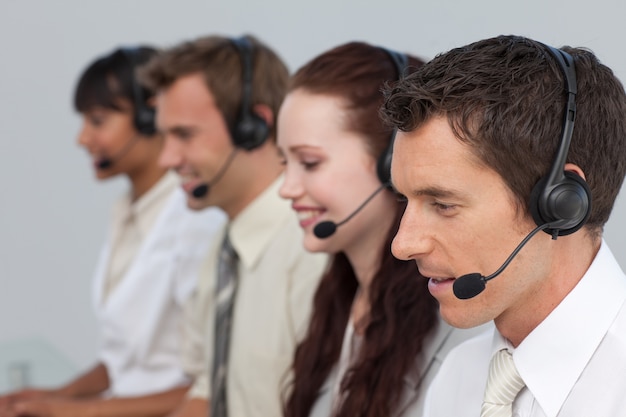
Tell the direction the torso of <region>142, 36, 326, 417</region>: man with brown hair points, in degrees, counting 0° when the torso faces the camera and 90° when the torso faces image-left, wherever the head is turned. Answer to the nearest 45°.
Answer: approximately 45°

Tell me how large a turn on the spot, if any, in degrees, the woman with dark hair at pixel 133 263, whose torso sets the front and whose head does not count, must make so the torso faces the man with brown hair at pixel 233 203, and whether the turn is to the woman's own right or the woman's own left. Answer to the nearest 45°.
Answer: approximately 135° to the woman's own left

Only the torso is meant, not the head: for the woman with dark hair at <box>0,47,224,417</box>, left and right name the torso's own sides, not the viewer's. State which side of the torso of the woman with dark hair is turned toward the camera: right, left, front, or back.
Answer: left

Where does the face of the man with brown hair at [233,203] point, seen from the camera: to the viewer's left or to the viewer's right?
to the viewer's left

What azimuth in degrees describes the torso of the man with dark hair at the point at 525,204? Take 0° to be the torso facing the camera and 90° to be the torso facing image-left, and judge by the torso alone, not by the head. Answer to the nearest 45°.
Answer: approximately 45°
